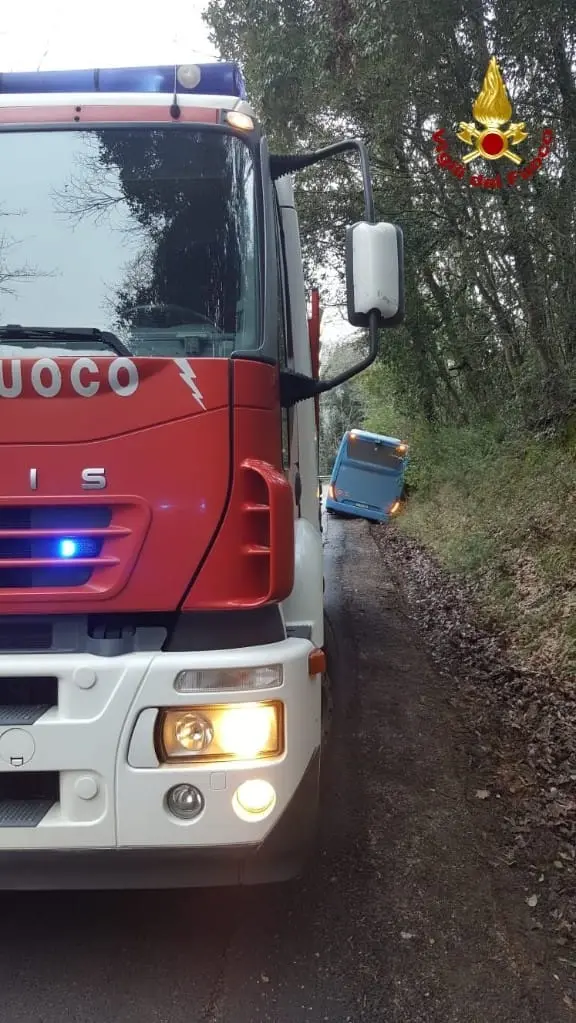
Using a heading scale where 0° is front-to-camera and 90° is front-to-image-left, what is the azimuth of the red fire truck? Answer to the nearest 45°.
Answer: approximately 0°
